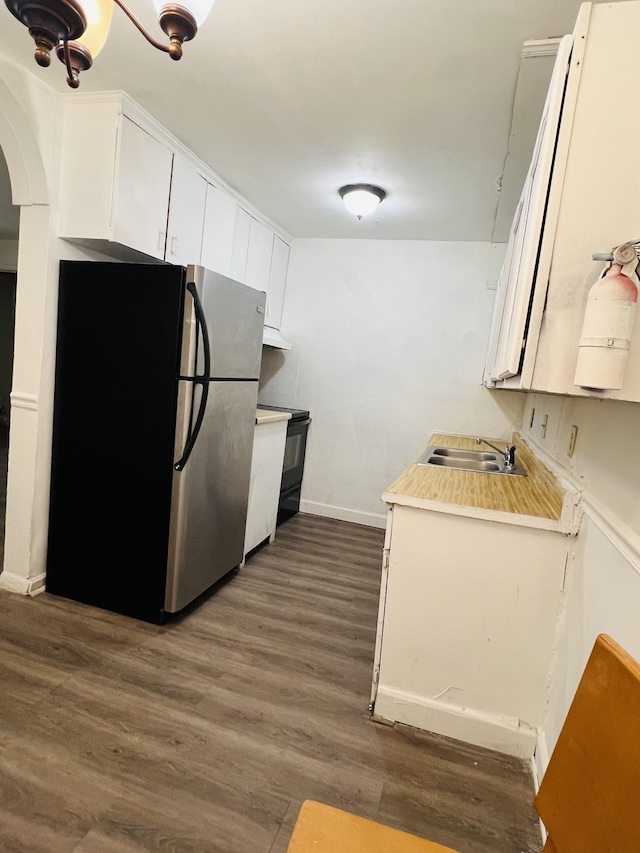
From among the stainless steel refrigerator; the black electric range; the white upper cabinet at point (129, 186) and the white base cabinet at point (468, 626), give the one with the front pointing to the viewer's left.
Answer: the white base cabinet

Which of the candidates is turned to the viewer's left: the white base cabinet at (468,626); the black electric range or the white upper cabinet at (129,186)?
the white base cabinet

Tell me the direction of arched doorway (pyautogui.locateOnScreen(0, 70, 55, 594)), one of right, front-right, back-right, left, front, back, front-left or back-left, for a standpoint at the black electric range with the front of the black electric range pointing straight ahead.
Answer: back-right

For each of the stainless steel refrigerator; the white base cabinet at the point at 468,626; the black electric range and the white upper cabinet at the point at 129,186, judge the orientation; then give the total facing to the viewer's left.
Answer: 1

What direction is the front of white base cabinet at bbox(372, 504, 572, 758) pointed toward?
to the viewer's left

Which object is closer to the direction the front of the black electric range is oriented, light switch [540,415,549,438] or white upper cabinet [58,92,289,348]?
the light switch

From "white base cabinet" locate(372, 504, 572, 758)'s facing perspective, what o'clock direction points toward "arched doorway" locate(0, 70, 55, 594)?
The arched doorway is roughly at 12 o'clock from the white base cabinet.

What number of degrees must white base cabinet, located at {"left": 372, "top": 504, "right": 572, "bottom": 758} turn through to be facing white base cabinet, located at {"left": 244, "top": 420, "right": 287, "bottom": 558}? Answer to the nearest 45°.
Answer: approximately 45° to its right

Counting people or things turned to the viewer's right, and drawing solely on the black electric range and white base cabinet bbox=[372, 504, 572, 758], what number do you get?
1

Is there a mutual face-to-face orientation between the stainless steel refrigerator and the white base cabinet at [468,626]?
yes

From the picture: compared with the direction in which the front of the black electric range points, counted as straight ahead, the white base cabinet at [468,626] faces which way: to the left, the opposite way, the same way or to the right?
the opposite way

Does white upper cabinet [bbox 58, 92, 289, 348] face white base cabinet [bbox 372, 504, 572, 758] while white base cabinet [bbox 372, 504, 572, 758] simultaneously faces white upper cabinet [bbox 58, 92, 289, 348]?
yes

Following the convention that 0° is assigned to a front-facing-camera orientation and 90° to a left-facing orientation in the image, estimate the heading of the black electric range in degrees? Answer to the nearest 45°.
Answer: approximately 270°

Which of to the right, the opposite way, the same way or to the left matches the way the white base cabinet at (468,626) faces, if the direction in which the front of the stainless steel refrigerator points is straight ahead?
the opposite way

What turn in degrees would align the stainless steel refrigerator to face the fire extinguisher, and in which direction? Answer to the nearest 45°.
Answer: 0° — it already faces it

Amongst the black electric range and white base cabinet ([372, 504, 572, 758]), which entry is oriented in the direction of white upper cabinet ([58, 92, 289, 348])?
the white base cabinet
